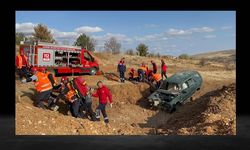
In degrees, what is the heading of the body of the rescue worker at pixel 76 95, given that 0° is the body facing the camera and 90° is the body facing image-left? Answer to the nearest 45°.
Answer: approximately 90°

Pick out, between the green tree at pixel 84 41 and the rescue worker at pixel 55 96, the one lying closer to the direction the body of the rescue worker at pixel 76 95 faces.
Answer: the rescue worker

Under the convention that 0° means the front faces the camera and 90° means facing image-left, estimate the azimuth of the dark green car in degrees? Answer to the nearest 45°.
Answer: approximately 45°

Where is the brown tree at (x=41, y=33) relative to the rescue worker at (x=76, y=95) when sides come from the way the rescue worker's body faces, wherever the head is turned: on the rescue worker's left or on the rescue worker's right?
on the rescue worker's right
